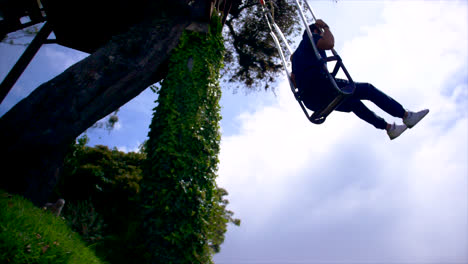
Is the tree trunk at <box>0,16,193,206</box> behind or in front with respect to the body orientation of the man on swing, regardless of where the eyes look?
behind

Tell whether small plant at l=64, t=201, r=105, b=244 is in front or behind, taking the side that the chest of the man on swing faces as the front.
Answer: behind

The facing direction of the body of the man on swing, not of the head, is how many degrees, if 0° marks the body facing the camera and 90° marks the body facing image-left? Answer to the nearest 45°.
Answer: approximately 270°
